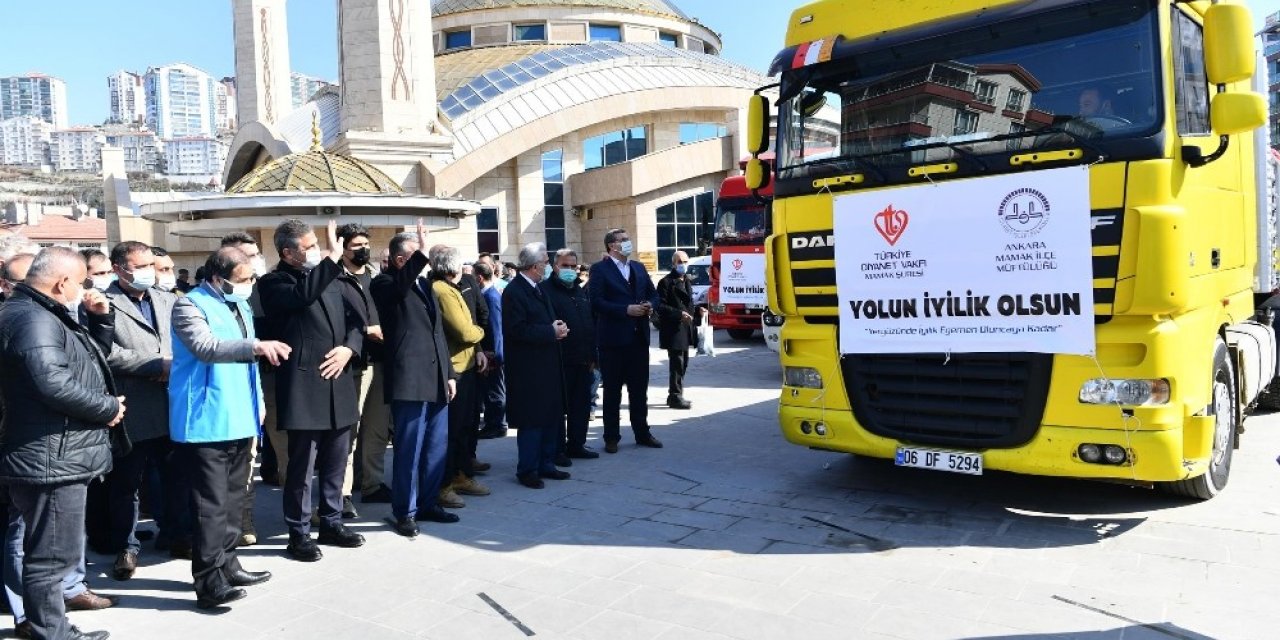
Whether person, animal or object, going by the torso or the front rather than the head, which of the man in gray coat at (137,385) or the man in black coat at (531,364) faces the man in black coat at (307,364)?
the man in gray coat

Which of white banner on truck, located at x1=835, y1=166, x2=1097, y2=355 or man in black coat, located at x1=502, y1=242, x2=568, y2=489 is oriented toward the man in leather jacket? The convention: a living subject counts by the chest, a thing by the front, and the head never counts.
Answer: the white banner on truck

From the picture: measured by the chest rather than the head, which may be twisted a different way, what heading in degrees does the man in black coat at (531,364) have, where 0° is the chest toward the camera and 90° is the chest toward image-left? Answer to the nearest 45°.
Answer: approximately 270°

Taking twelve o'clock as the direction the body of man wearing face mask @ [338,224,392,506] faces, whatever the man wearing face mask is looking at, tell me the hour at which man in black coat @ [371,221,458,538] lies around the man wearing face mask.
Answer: The man in black coat is roughly at 1 o'clock from the man wearing face mask.

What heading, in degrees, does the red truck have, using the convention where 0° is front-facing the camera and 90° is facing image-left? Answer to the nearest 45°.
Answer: approximately 0°

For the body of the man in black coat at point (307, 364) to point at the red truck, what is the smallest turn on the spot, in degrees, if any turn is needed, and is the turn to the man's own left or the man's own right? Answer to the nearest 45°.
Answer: approximately 90° to the man's own left

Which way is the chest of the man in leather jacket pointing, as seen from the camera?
to the viewer's right

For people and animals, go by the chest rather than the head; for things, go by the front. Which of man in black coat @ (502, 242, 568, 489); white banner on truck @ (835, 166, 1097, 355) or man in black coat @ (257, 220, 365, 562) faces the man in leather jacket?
the white banner on truck
